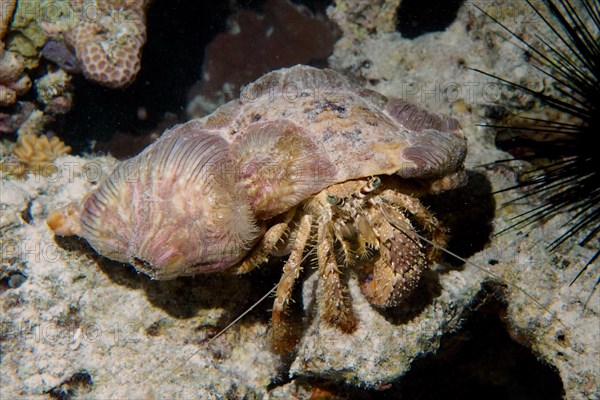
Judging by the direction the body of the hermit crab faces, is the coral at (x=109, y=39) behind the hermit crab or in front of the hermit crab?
behind

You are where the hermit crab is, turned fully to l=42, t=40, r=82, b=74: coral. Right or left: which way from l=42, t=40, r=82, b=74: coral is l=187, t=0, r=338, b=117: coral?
right

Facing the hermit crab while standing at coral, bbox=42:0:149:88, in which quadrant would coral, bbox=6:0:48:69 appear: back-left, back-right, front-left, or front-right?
back-right

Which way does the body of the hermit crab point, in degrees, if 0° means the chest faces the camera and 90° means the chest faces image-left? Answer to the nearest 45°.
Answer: approximately 315°

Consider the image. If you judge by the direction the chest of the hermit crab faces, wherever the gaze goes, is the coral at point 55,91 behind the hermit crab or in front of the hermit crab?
behind

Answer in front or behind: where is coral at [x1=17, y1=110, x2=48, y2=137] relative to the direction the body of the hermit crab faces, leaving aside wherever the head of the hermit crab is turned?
behind

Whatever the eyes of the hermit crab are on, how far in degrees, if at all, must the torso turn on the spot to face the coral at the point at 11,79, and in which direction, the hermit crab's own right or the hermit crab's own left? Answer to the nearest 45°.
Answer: approximately 180°

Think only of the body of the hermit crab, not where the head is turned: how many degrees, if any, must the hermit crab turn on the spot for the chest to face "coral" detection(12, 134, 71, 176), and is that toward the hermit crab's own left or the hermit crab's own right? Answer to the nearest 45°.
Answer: approximately 180°

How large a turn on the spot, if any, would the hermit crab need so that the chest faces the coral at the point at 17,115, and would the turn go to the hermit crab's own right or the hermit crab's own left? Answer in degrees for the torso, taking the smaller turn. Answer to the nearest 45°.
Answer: approximately 180°

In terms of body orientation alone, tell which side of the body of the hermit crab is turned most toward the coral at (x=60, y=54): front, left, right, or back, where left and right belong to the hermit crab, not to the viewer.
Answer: back
